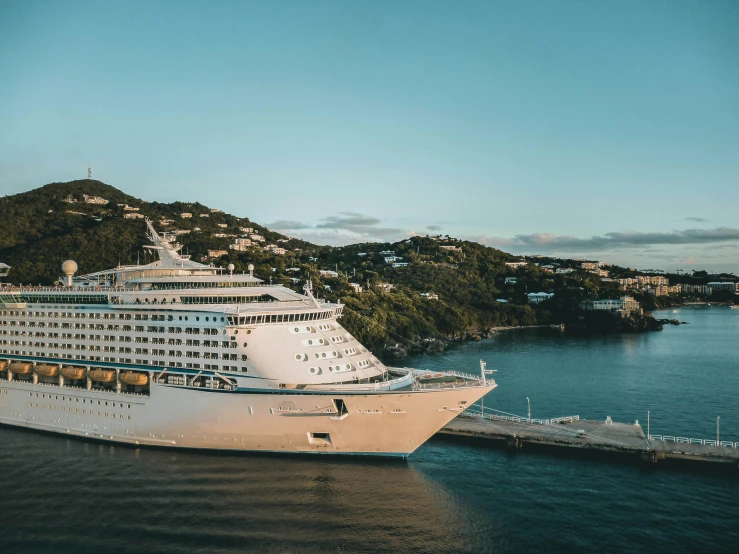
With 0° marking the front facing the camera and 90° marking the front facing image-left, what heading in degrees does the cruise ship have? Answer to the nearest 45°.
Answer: approximately 315°
